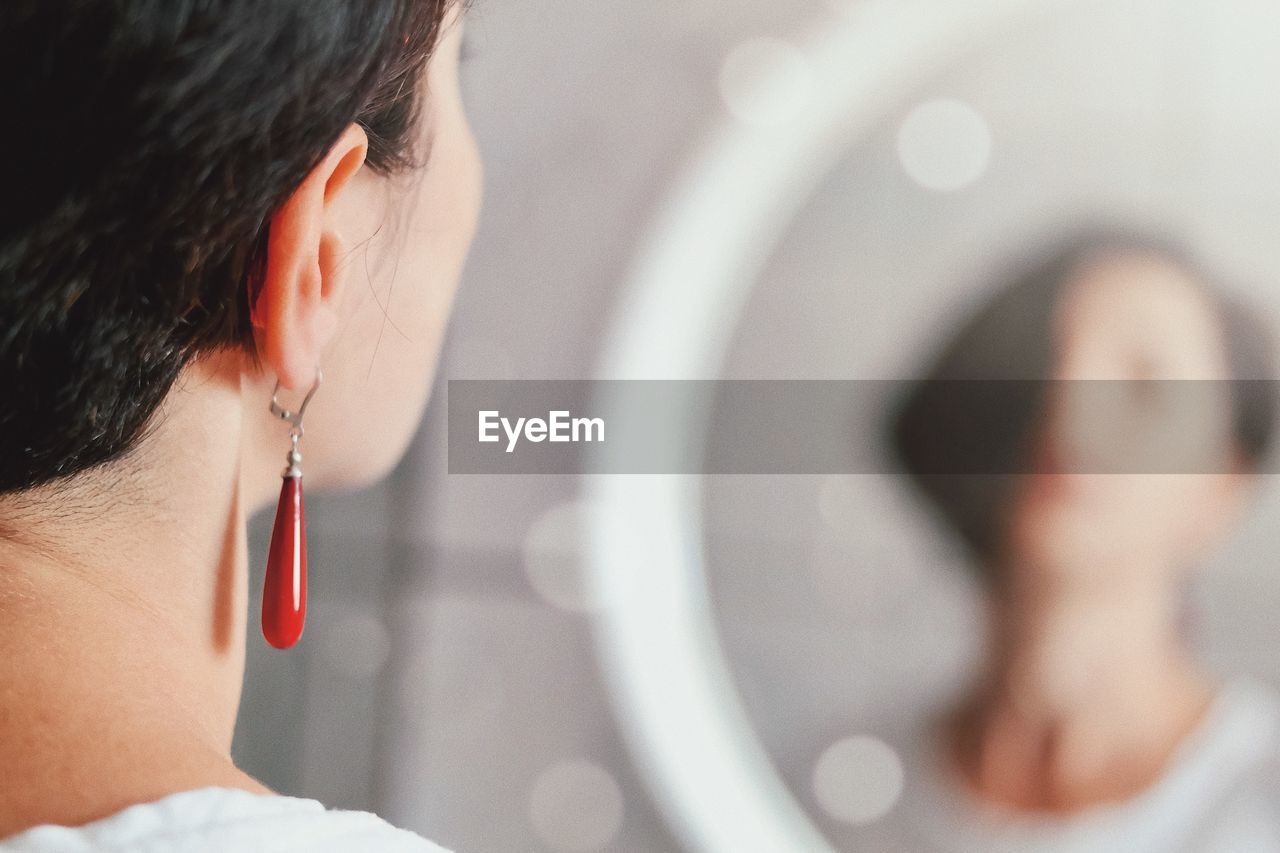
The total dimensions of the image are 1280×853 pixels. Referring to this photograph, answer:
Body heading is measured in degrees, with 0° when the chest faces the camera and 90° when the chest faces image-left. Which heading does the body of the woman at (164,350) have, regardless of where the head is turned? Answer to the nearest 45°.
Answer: approximately 225°

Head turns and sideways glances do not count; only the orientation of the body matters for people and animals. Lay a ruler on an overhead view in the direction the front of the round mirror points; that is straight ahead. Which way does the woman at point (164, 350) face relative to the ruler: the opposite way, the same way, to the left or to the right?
the opposite way

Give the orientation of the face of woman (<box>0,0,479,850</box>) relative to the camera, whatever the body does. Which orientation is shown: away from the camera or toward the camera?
away from the camera

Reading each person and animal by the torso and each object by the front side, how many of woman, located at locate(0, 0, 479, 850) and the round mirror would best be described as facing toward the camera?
1
